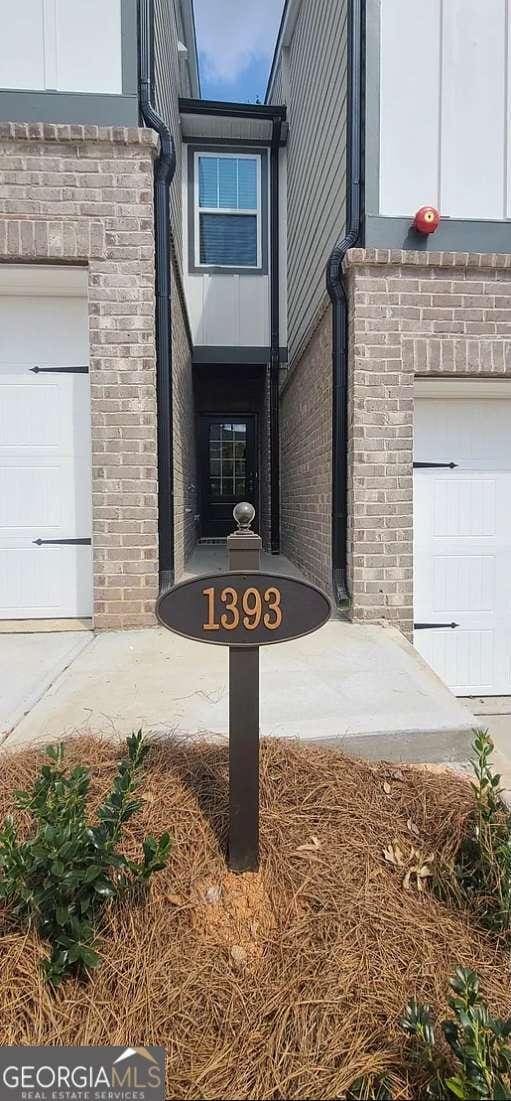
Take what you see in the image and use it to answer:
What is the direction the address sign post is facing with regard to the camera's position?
facing the viewer

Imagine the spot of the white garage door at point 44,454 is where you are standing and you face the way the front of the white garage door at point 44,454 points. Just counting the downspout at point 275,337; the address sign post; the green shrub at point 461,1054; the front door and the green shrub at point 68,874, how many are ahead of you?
3

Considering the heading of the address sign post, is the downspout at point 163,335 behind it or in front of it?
behind

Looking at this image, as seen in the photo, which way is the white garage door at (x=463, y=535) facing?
toward the camera

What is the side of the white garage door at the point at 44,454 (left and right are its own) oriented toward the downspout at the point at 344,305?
left

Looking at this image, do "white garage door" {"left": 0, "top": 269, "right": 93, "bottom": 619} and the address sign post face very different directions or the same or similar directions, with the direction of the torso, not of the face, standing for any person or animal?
same or similar directions

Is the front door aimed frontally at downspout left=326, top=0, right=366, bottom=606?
yes

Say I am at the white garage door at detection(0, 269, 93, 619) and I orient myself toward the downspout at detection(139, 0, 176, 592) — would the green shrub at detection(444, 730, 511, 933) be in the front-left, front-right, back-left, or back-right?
front-right

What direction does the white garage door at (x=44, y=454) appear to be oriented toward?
toward the camera

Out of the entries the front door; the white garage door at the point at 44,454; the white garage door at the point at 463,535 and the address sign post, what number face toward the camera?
4

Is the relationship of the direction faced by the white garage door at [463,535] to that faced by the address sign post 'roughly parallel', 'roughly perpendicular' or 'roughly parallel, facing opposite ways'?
roughly parallel

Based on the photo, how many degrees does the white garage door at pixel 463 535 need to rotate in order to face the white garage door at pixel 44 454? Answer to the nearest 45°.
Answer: approximately 90° to its right

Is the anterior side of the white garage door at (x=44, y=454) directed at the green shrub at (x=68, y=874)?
yes

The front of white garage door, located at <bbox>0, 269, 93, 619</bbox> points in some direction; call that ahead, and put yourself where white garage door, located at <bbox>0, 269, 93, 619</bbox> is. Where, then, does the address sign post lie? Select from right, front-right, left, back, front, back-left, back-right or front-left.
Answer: front

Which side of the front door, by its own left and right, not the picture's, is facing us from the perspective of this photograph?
front
